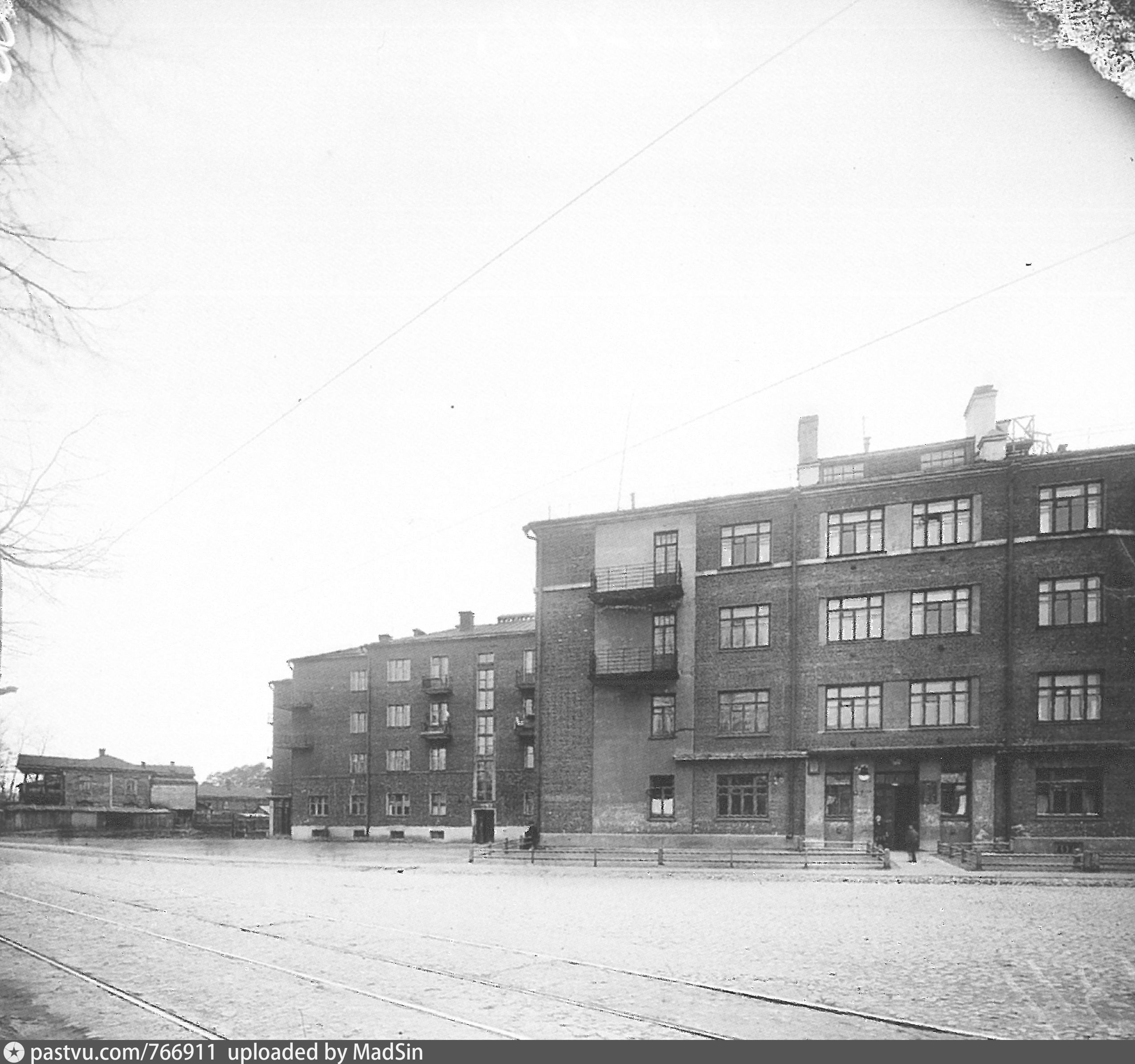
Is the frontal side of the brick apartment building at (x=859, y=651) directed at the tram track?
yes

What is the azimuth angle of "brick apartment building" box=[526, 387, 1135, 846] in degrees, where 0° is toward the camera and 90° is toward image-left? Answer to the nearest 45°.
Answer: approximately 0°

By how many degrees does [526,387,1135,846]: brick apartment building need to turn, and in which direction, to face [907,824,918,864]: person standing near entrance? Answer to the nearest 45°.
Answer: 0° — it already faces them
